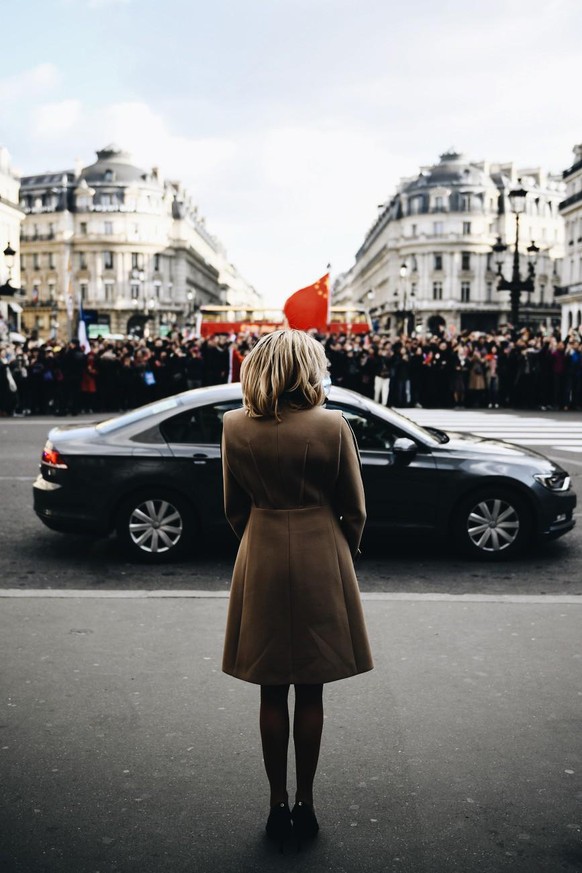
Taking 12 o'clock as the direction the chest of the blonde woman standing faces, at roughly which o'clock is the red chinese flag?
The red chinese flag is roughly at 12 o'clock from the blonde woman standing.

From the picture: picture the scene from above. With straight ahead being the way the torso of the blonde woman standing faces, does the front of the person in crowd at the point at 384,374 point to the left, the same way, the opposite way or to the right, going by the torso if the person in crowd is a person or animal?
the opposite way

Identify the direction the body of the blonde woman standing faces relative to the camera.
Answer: away from the camera

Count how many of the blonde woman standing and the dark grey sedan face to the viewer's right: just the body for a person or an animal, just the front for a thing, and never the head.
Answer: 1

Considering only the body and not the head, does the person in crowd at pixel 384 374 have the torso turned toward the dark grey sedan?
yes

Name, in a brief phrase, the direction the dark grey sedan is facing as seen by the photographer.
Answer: facing to the right of the viewer

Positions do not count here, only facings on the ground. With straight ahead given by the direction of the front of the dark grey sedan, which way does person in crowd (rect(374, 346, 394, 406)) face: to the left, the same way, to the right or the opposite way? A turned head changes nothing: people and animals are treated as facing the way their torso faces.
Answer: to the right

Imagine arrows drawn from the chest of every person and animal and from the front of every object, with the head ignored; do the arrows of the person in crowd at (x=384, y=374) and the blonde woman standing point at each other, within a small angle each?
yes

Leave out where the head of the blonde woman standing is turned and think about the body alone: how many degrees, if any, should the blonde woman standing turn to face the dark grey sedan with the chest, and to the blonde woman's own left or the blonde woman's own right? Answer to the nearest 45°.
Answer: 0° — they already face it

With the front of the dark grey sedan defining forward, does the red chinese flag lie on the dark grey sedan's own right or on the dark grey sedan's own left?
on the dark grey sedan's own left

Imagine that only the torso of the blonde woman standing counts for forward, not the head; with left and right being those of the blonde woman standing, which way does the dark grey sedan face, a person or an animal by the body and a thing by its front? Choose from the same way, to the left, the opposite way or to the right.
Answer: to the right
